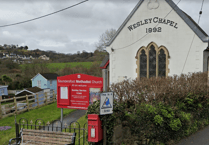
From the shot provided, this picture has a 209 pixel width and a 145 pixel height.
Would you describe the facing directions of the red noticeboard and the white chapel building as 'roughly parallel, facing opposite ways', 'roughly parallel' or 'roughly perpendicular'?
roughly parallel

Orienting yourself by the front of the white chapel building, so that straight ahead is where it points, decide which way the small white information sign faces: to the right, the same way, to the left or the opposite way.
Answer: the same way

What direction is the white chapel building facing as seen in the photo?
toward the camera

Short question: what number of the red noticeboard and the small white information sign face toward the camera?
2

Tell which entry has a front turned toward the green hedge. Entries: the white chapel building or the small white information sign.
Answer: the white chapel building

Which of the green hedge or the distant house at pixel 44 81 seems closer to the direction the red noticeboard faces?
the green hedge

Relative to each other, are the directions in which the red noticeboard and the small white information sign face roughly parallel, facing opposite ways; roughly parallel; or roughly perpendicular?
roughly parallel

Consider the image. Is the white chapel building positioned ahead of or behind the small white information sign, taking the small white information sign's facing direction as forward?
behind

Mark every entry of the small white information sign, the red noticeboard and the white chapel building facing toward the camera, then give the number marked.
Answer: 3

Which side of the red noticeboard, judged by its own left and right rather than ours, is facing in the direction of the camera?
front

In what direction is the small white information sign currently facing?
toward the camera

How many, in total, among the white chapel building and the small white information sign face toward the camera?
2
